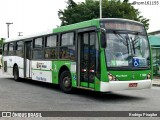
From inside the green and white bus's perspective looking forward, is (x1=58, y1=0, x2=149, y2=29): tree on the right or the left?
on its left

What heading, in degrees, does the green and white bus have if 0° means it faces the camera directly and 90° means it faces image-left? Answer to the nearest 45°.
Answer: approximately 315°
